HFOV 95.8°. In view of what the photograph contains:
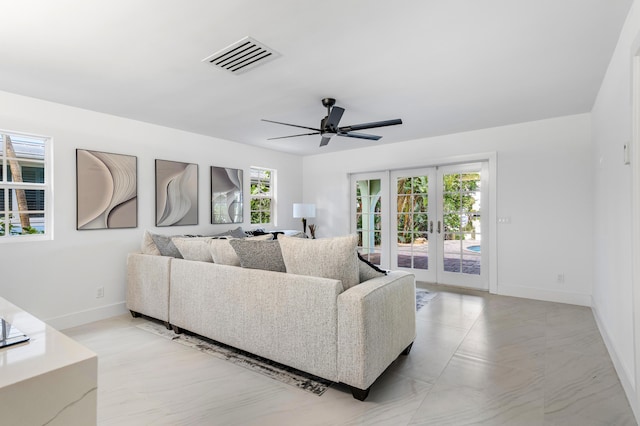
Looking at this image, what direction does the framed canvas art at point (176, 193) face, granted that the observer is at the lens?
facing the viewer and to the right of the viewer

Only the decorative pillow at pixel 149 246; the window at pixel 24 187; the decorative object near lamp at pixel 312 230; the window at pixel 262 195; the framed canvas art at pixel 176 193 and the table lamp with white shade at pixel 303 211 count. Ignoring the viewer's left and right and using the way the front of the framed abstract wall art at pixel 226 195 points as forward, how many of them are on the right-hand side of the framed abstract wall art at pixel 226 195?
3

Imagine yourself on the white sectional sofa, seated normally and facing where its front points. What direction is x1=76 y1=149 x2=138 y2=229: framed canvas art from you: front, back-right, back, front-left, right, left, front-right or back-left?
left

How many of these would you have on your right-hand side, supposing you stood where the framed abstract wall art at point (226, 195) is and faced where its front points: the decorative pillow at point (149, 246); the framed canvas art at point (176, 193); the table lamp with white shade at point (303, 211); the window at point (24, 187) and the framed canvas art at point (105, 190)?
4

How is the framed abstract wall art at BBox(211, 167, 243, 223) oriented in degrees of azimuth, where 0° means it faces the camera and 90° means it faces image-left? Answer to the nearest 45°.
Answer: approximately 315°

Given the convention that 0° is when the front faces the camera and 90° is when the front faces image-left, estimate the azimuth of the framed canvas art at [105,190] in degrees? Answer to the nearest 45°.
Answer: approximately 315°

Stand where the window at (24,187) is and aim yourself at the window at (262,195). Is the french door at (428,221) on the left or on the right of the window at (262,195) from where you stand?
right

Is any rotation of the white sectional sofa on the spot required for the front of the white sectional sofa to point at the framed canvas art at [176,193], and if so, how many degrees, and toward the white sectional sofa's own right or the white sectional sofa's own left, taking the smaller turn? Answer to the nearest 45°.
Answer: approximately 90° to the white sectional sofa's own left

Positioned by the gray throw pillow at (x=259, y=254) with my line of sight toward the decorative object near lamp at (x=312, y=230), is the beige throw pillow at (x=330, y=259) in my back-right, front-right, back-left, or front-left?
back-right

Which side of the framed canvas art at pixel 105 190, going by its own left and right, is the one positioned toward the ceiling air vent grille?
front

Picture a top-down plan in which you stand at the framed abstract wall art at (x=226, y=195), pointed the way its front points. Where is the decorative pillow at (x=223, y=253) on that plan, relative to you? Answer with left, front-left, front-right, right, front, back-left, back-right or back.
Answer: front-right

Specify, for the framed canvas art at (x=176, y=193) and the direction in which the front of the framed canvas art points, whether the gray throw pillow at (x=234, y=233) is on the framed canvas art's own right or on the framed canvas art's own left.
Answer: on the framed canvas art's own left

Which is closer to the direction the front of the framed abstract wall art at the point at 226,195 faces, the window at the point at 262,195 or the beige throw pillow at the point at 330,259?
the beige throw pillow

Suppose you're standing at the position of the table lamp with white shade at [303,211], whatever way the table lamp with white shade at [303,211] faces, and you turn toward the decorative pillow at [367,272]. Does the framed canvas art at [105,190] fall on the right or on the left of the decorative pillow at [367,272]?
right

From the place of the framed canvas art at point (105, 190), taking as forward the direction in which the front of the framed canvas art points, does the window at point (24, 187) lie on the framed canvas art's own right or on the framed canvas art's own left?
on the framed canvas art's own right

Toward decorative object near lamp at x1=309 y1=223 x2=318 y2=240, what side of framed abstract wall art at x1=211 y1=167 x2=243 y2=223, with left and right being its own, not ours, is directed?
left
